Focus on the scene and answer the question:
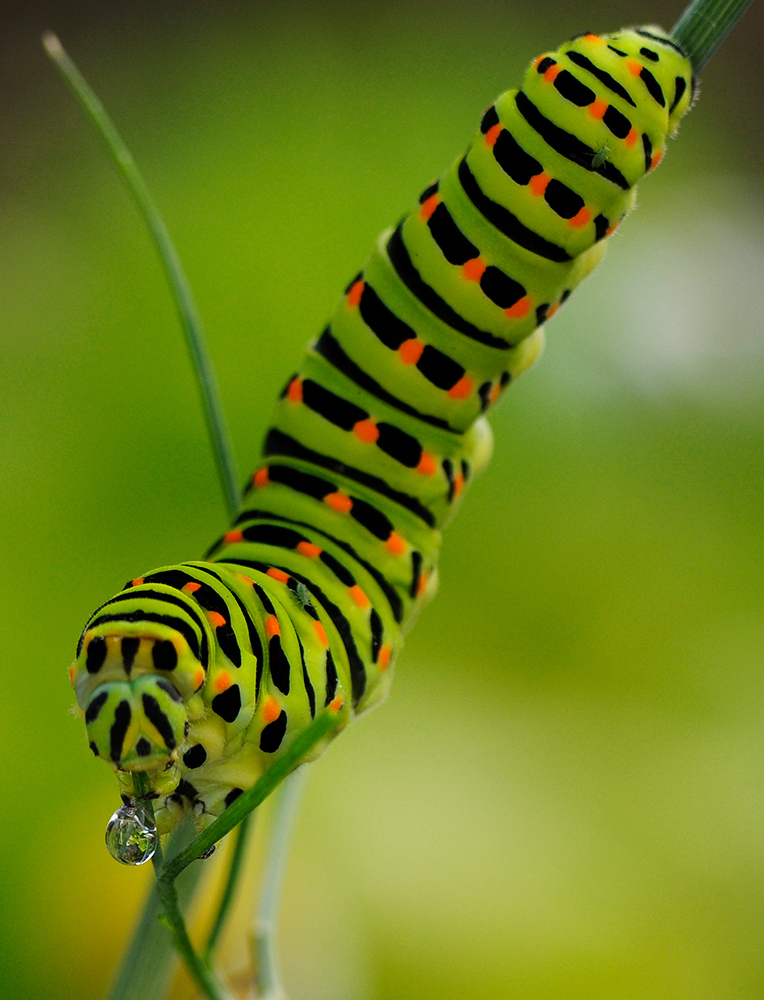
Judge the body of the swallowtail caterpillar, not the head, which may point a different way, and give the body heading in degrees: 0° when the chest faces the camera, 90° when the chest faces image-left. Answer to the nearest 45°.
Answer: approximately 45°
